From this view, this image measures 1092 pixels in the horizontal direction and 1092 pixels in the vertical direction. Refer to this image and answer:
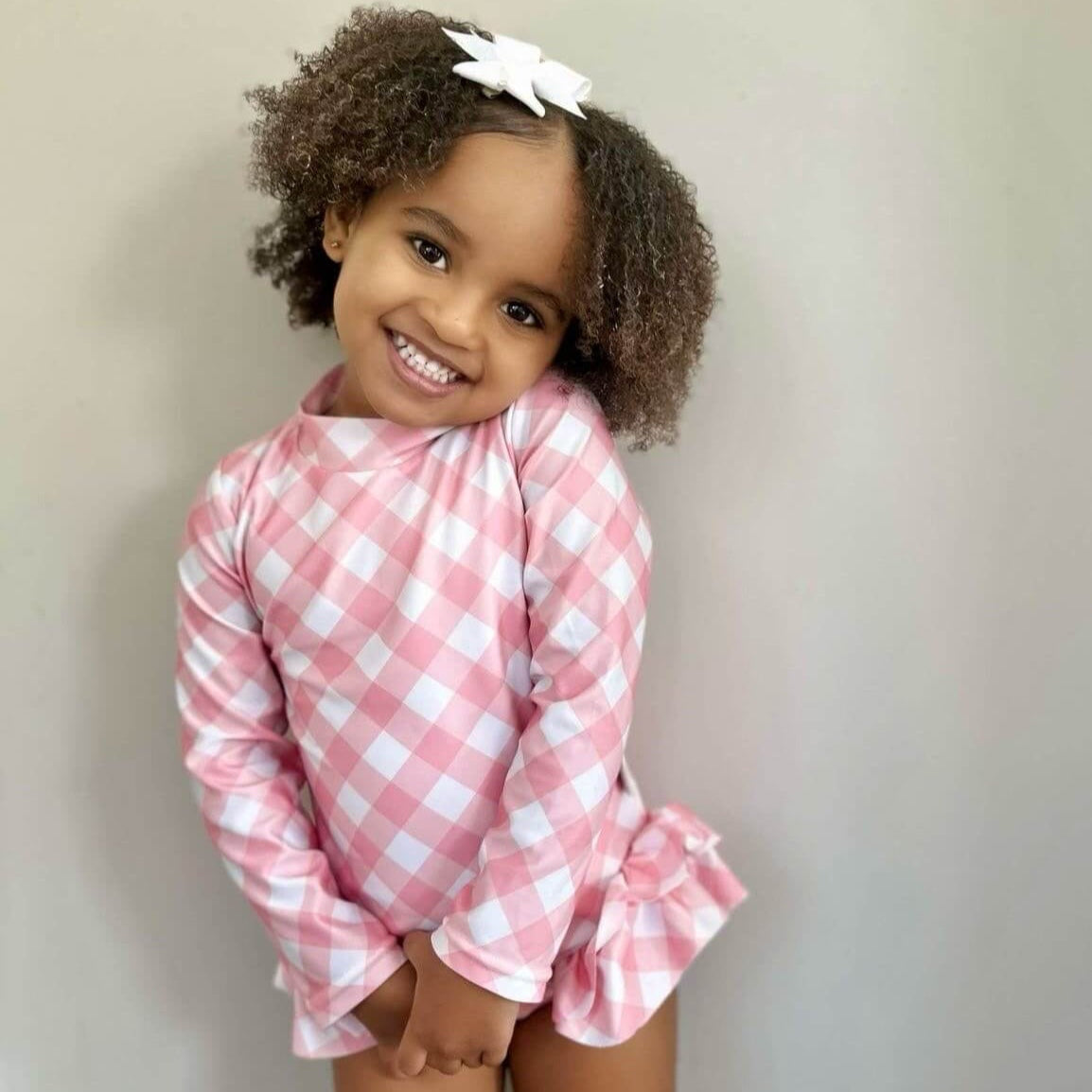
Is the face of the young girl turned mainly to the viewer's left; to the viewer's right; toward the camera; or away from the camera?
toward the camera

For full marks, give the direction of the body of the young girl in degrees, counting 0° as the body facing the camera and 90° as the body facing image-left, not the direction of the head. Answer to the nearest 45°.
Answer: approximately 45°
